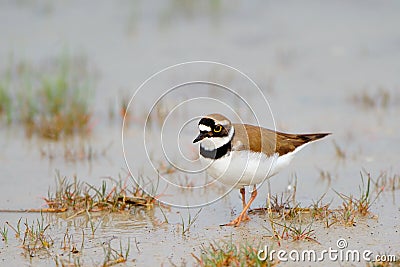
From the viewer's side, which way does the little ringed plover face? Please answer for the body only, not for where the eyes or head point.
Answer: to the viewer's left
